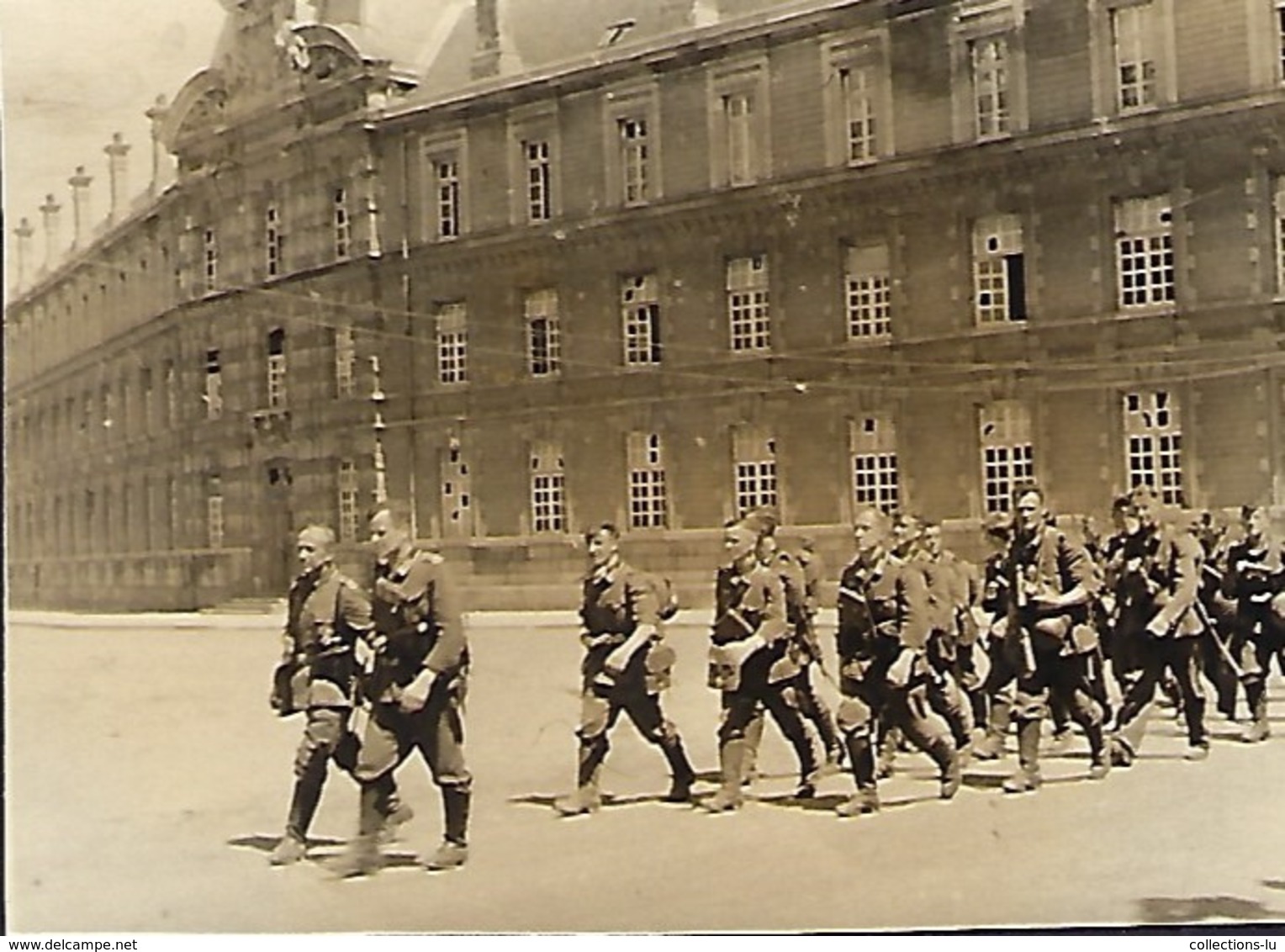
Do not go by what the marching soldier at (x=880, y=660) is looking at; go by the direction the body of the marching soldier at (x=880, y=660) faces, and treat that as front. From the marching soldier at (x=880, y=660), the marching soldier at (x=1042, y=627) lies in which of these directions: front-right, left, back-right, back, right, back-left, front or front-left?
back-left

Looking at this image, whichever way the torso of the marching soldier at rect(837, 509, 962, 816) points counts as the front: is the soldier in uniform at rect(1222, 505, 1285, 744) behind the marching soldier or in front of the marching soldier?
behind

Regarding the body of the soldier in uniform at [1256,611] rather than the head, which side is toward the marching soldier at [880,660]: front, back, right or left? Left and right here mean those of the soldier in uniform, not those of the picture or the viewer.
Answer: front

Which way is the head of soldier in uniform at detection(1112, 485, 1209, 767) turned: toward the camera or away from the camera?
toward the camera

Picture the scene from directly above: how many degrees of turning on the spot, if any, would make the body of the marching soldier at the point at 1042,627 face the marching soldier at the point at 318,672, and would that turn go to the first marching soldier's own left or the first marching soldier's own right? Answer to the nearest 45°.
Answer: approximately 45° to the first marching soldier's own right

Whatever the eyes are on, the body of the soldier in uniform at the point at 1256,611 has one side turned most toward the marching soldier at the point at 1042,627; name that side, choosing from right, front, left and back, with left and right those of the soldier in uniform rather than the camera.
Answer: front

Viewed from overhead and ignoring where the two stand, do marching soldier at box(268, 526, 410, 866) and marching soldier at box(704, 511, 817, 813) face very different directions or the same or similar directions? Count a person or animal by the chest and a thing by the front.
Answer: same or similar directions

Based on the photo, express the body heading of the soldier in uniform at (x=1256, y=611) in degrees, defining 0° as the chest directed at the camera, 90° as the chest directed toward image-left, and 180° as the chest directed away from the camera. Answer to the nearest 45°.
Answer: approximately 45°

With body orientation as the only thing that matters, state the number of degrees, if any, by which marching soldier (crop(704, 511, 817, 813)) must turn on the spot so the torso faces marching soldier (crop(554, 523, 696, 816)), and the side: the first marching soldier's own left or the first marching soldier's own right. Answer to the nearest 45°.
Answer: approximately 45° to the first marching soldier's own right

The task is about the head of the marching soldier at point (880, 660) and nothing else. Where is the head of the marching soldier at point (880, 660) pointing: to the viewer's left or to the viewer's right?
to the viewer's left

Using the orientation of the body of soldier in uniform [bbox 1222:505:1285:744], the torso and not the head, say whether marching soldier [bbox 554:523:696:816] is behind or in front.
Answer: in front

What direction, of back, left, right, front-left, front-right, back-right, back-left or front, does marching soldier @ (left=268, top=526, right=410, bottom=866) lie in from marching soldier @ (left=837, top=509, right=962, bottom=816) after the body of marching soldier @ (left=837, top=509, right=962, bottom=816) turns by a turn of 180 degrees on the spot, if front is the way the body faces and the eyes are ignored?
back-left

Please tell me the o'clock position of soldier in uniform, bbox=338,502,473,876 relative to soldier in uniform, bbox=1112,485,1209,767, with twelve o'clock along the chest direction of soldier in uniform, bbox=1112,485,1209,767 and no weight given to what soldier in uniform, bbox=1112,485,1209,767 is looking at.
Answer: soldier in uniform, bbox=338,502,473,876 is roughly at 1 o'clock from soldier in uniform, bbox=1112,485,1209,767.

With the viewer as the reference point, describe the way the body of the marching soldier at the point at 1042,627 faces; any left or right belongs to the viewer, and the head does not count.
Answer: facing the viewer and to the left of the viewer
